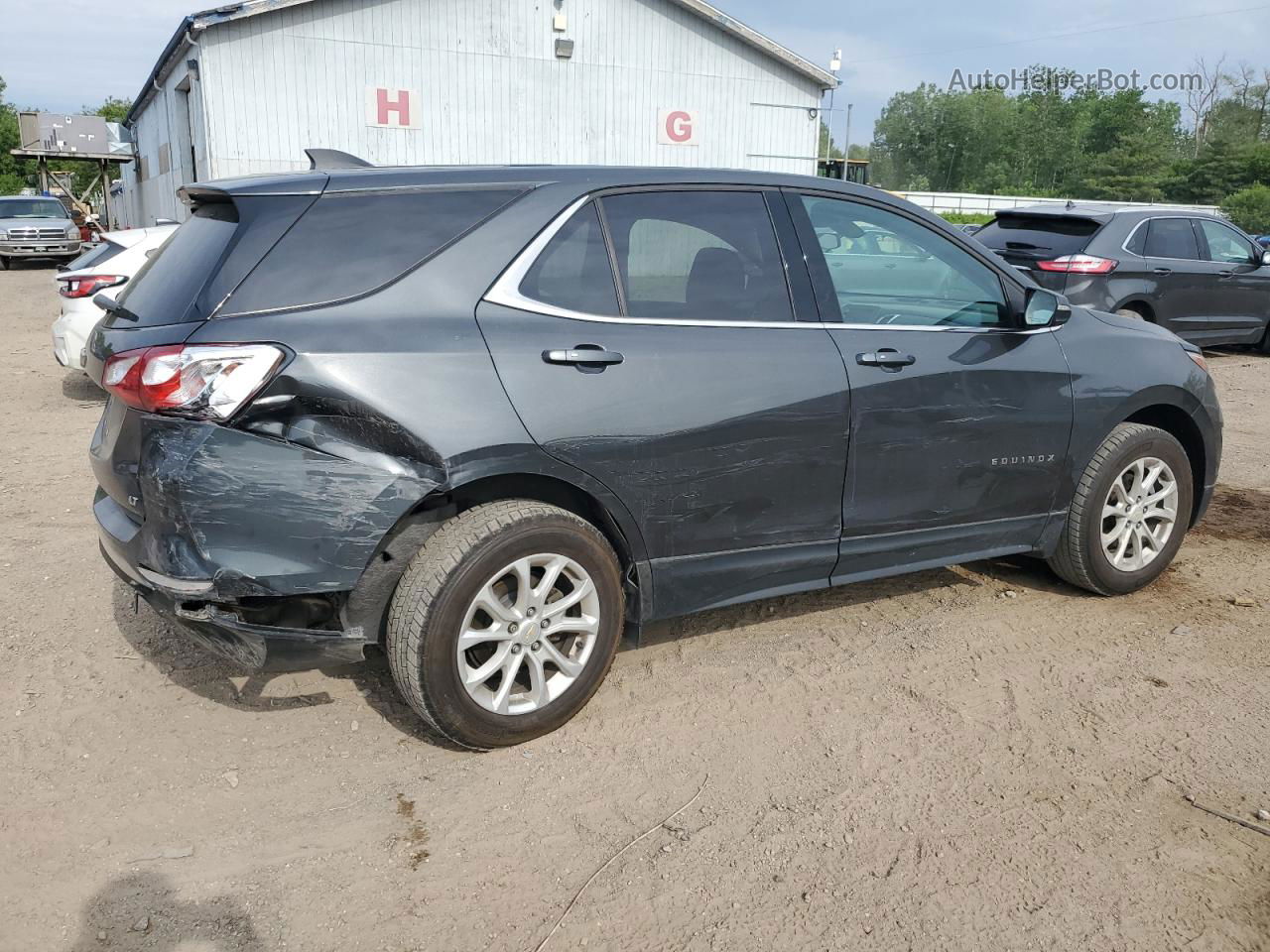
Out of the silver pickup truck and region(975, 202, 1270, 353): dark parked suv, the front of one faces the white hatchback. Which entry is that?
the silver pickup truck

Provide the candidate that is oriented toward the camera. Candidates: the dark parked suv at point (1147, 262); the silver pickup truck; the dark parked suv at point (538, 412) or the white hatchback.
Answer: the silver pickup truck

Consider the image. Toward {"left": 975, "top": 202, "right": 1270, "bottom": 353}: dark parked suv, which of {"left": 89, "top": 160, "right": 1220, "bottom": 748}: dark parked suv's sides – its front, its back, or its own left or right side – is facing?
front

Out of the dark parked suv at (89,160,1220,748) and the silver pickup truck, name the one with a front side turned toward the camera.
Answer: the silver pickup truck

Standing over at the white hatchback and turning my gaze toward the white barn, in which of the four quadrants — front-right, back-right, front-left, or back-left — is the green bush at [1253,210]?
front-right

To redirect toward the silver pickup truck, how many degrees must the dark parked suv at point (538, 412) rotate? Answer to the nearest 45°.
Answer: approximately 90° to its left

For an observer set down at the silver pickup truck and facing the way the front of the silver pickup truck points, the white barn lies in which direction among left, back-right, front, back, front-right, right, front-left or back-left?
front-left

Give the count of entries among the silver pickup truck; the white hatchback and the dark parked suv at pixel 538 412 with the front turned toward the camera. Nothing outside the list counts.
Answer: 1

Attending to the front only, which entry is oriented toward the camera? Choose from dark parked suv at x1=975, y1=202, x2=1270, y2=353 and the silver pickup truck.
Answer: the silver pickup truck

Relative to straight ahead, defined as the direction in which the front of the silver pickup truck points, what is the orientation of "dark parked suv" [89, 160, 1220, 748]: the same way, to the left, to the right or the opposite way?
to the left

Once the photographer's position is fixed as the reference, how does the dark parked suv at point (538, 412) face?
facing away from the viewer and to the right of the viewer

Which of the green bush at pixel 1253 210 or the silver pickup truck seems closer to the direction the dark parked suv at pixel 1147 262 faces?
the green bush

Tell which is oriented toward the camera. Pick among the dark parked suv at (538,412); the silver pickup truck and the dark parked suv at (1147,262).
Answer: the silver pickup truck

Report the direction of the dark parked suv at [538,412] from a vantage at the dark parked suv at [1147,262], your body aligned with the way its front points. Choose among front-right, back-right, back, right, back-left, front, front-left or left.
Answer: back-right

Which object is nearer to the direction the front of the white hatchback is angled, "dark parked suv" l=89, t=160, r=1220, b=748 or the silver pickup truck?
the silver pickup truck

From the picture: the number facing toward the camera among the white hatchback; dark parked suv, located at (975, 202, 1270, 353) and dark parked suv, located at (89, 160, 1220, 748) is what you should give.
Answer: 0

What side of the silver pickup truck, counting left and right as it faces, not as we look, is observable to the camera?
front
